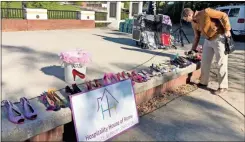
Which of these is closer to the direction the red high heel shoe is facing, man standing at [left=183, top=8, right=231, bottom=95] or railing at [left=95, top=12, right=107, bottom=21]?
the man standing

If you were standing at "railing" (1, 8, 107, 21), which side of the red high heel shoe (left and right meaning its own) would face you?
left

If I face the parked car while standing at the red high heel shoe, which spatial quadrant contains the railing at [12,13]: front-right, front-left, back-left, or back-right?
front-left

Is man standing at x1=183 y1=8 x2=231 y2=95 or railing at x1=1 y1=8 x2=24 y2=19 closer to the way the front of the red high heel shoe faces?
the man standing

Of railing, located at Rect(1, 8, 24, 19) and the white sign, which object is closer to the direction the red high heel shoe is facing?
the white sign

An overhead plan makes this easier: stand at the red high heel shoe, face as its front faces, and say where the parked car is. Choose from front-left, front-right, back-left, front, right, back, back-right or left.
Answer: front-left

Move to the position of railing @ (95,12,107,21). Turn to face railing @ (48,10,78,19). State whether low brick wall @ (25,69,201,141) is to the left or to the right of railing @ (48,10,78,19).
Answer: left

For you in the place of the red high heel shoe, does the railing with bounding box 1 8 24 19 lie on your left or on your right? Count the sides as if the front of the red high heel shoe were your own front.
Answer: on your left

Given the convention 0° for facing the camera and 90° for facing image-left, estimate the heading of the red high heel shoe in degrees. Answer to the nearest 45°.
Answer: approximately 270°

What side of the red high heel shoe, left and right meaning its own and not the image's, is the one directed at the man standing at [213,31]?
front
